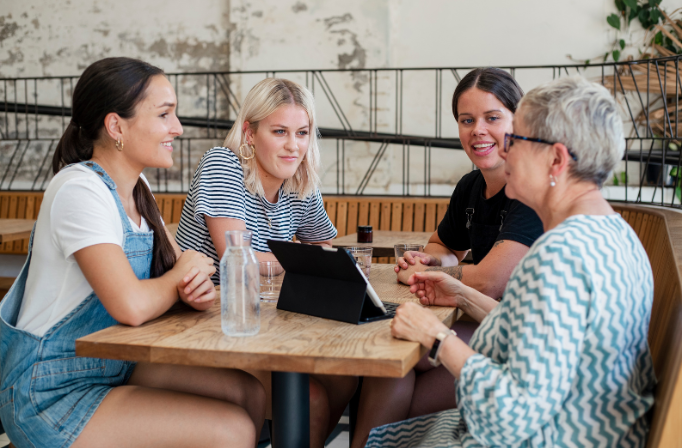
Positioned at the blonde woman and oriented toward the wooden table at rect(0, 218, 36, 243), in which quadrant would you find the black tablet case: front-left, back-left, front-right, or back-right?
back-left

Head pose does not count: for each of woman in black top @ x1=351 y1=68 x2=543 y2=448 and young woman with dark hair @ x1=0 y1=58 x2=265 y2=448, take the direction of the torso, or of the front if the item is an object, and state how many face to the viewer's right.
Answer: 1

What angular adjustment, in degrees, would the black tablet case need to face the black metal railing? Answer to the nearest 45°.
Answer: approximately 45° to its left

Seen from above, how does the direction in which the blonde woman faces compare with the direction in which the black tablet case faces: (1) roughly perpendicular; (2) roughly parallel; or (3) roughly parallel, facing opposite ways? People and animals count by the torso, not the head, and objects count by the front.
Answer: roughly perpendicular

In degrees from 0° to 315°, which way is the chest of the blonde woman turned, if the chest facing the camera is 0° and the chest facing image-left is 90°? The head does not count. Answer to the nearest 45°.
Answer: approximately 315°

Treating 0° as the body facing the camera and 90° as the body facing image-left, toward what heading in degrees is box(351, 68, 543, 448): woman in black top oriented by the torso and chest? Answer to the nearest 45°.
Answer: approximately 45°

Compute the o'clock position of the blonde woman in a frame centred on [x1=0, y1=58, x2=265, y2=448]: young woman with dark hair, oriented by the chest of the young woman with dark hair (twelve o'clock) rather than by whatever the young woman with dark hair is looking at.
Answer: The blonde woman is roughly at 10 o'clock from the young woman with dark hair.

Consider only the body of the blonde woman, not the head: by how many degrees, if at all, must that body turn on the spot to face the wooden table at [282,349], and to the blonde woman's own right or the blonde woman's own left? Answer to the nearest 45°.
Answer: approximately 45° to the blonde woman's own right

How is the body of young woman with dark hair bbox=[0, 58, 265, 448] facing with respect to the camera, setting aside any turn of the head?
to the viewer's right

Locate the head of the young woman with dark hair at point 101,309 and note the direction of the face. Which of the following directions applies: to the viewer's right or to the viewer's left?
to the viewer's right
